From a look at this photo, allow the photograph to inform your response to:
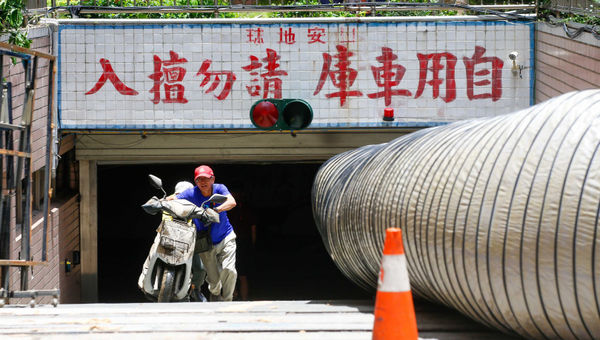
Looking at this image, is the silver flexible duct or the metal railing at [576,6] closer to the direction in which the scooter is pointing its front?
the silver flexible duct

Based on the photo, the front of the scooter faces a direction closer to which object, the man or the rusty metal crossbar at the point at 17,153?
the rusty metal crossbar

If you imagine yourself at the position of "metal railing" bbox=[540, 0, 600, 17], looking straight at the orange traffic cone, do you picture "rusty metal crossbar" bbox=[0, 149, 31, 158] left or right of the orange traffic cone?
right

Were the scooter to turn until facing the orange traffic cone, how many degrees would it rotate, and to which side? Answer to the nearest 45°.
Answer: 0° — it already faces it

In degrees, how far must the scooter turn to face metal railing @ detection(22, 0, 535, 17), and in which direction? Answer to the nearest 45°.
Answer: approximately 180°

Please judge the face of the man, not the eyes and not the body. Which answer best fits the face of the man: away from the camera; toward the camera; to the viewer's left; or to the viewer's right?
toward the camera

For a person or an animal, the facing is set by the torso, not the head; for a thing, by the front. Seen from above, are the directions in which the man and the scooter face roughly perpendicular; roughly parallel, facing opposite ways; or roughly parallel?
roughly parallel

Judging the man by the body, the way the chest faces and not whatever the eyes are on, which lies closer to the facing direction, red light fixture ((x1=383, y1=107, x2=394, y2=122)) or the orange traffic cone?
the orange traffic cone

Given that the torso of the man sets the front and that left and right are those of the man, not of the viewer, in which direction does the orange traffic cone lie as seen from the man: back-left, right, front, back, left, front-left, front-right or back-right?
front

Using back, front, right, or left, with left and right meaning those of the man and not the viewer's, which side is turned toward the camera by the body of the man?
front

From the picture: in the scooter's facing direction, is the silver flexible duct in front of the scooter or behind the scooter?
in front
